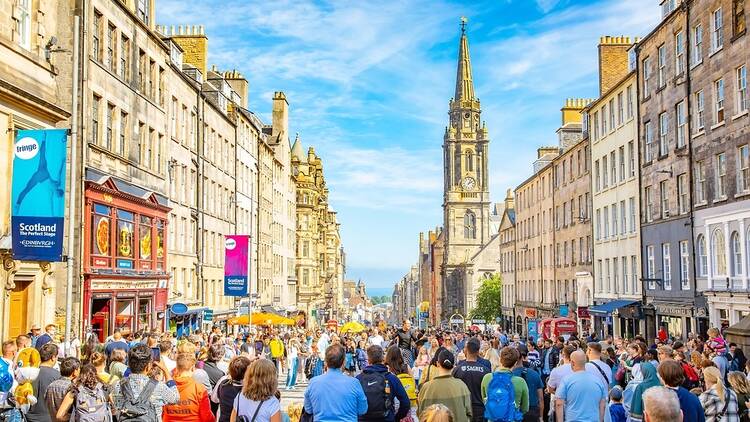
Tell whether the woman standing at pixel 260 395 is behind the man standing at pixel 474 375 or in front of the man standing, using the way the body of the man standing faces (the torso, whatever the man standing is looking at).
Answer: behind

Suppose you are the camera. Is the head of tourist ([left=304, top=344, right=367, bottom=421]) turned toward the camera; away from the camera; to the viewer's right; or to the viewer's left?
away from the camera

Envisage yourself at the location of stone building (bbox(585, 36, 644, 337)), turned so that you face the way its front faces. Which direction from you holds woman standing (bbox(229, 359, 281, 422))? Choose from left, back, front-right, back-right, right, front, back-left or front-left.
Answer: front-left

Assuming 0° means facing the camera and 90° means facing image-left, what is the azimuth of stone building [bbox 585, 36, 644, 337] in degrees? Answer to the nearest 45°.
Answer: approximately 45°

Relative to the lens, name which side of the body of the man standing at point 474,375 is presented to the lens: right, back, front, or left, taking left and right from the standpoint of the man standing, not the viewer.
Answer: back

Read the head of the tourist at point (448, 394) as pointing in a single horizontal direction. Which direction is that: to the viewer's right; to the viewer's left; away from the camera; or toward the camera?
away from the camera

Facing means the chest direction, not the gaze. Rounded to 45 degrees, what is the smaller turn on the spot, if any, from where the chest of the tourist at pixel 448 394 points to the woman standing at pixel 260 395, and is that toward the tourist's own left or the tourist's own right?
approximately 135° to the tourist's own left

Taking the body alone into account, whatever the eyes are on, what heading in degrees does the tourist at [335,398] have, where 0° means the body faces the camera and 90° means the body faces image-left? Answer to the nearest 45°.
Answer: approximately 180°

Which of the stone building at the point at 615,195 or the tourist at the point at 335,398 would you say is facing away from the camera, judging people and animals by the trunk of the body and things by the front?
the tourist

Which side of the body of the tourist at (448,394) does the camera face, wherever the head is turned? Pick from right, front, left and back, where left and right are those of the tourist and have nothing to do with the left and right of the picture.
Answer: back

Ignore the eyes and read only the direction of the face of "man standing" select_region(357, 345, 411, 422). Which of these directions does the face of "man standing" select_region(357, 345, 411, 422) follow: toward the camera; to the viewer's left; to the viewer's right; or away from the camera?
away from the camera

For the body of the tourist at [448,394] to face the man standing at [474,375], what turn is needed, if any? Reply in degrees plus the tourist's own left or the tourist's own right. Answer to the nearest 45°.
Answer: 0° — they already face them
